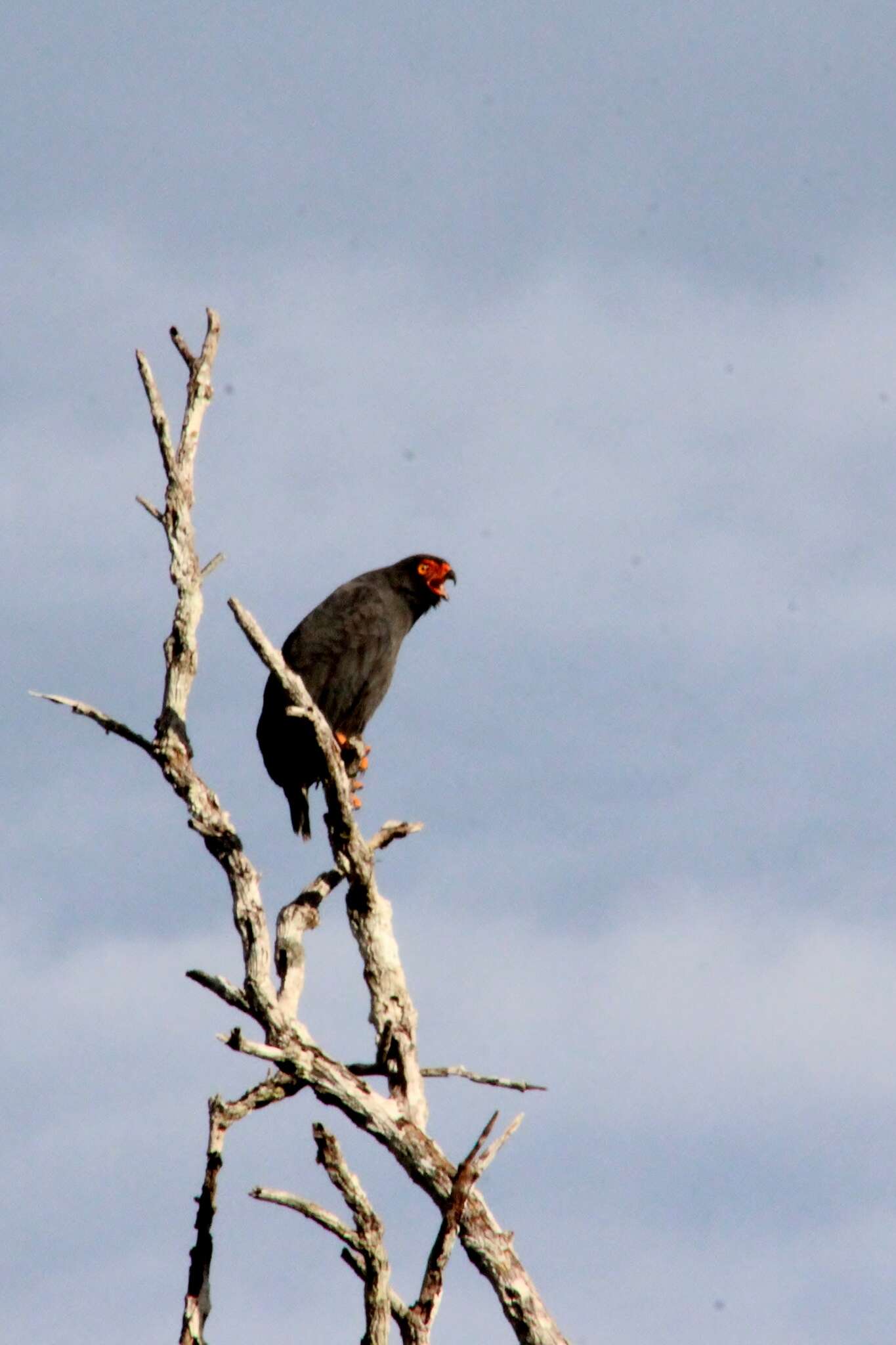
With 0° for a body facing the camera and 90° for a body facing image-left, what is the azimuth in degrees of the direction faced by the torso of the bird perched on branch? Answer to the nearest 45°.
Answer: approximately 270°
